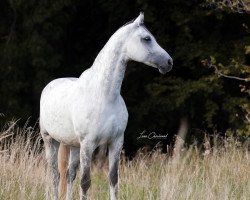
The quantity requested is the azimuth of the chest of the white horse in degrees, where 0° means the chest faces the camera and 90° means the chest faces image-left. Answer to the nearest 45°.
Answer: approximately 315°
